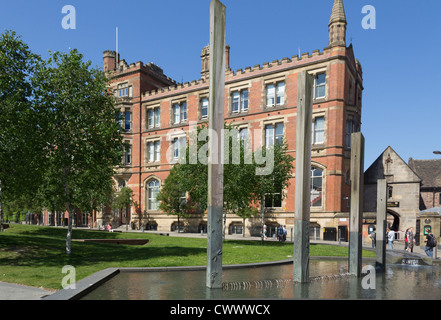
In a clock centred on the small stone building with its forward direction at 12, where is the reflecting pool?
The reflecting pool is roughly at 12 o'clock from the small stone building.

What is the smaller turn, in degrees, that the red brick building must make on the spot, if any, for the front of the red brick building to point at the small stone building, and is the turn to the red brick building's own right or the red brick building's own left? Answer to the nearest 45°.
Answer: approximately 135° to the red brick building's own left

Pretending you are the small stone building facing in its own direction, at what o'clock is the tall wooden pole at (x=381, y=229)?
The tall wooden pole is roughly at 12 o'clock from the small stone building.

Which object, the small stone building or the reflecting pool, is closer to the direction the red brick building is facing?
the reflecting pool

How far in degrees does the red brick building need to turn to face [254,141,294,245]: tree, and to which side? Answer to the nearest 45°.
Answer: approximately 45° to its left

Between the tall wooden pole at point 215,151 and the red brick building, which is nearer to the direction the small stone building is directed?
the tall wooden pole

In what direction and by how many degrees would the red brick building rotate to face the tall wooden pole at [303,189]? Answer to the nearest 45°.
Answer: approximately 45° to its left

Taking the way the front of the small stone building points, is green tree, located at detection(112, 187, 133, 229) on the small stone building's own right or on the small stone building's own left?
on the small stone building's own right
